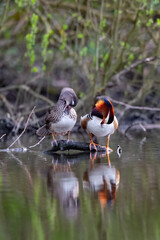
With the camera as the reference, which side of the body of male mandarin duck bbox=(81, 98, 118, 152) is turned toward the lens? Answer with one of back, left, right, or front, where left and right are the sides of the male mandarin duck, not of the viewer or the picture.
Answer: front

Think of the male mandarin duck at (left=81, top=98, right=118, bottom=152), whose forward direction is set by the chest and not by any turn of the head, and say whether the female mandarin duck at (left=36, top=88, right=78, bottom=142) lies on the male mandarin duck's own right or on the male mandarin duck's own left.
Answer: on the male mandarin duck's own right

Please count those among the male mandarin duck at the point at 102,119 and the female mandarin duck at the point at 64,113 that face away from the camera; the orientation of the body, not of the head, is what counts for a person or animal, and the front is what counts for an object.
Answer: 0

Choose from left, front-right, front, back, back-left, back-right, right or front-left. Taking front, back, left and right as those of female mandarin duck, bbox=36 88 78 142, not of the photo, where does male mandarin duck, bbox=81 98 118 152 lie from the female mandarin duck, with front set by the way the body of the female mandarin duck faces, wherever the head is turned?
front-left

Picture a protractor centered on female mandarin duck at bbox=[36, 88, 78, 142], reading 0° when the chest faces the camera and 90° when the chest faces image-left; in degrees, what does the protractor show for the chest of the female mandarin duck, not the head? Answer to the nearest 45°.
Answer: approximately 315°
